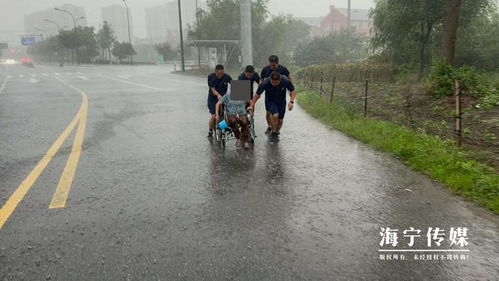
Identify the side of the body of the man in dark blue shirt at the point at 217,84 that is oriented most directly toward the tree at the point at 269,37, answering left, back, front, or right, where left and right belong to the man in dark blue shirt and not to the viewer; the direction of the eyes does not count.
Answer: back

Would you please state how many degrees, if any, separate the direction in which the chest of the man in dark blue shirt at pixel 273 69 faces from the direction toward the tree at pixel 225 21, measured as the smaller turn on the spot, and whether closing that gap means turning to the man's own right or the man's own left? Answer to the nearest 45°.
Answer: approximately 180°

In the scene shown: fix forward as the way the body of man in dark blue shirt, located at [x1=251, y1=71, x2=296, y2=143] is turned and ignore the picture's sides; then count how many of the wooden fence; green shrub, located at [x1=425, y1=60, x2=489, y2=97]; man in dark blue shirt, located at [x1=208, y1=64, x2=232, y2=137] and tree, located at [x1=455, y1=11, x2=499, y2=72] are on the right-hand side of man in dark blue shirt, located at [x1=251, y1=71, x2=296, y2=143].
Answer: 1

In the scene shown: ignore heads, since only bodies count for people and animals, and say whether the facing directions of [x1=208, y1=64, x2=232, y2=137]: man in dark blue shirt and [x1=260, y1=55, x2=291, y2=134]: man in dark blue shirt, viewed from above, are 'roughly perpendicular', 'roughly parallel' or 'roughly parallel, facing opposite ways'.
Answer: roughly parallel

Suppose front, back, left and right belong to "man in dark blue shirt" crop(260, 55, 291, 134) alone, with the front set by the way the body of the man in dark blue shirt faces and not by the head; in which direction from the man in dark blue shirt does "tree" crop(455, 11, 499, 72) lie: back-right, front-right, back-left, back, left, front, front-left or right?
back-left

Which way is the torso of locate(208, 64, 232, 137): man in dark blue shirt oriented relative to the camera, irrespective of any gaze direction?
toward the camera

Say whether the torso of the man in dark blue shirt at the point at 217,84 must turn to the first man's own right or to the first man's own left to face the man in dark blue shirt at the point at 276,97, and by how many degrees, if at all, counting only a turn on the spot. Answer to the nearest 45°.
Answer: approximately 90° to the first man's own left

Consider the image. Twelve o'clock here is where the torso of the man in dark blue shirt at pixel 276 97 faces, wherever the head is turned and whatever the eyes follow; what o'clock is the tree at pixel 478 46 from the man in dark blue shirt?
The tree is roughly at 7 o'clock from the man in dark blue shirt.

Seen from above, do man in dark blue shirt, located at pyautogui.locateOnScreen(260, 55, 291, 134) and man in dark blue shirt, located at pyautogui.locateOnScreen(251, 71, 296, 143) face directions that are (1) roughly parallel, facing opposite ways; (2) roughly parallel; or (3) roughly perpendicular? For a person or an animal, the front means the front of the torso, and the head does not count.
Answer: roughly parallel

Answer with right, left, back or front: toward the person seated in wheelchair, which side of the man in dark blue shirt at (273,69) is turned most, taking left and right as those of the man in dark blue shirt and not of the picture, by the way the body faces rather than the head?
front

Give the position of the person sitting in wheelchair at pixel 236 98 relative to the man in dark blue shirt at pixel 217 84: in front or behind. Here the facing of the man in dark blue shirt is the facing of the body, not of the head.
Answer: in front

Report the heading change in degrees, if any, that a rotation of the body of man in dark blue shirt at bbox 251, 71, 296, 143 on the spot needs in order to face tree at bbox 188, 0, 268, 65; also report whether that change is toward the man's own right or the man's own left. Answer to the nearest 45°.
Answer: approximately 180°

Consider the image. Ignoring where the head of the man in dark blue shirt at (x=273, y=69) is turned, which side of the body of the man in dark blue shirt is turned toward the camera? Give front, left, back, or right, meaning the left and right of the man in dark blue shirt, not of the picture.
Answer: front
